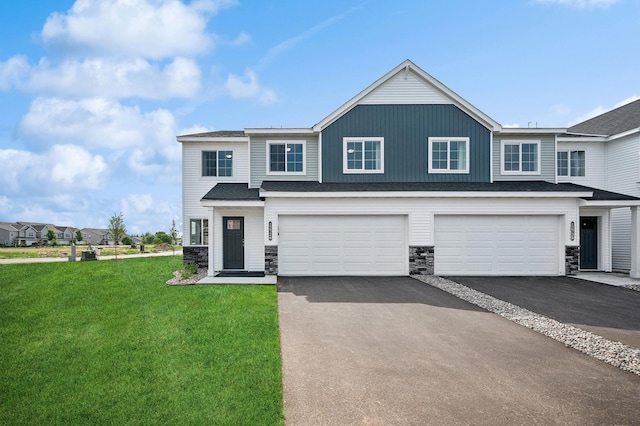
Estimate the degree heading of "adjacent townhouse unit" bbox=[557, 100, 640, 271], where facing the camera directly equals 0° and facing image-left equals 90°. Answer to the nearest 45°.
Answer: approximately 0°

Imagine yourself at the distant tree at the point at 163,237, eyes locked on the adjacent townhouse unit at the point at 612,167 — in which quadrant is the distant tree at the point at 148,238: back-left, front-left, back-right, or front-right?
back-right

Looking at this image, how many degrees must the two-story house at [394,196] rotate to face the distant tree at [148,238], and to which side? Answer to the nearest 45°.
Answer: approximately 135° to its right

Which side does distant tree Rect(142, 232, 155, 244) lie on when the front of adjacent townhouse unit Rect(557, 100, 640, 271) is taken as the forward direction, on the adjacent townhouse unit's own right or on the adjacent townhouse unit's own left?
on the adjacent townhouse unit's own right

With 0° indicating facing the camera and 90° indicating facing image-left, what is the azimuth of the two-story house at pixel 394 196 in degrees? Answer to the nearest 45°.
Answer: approximately 0°
